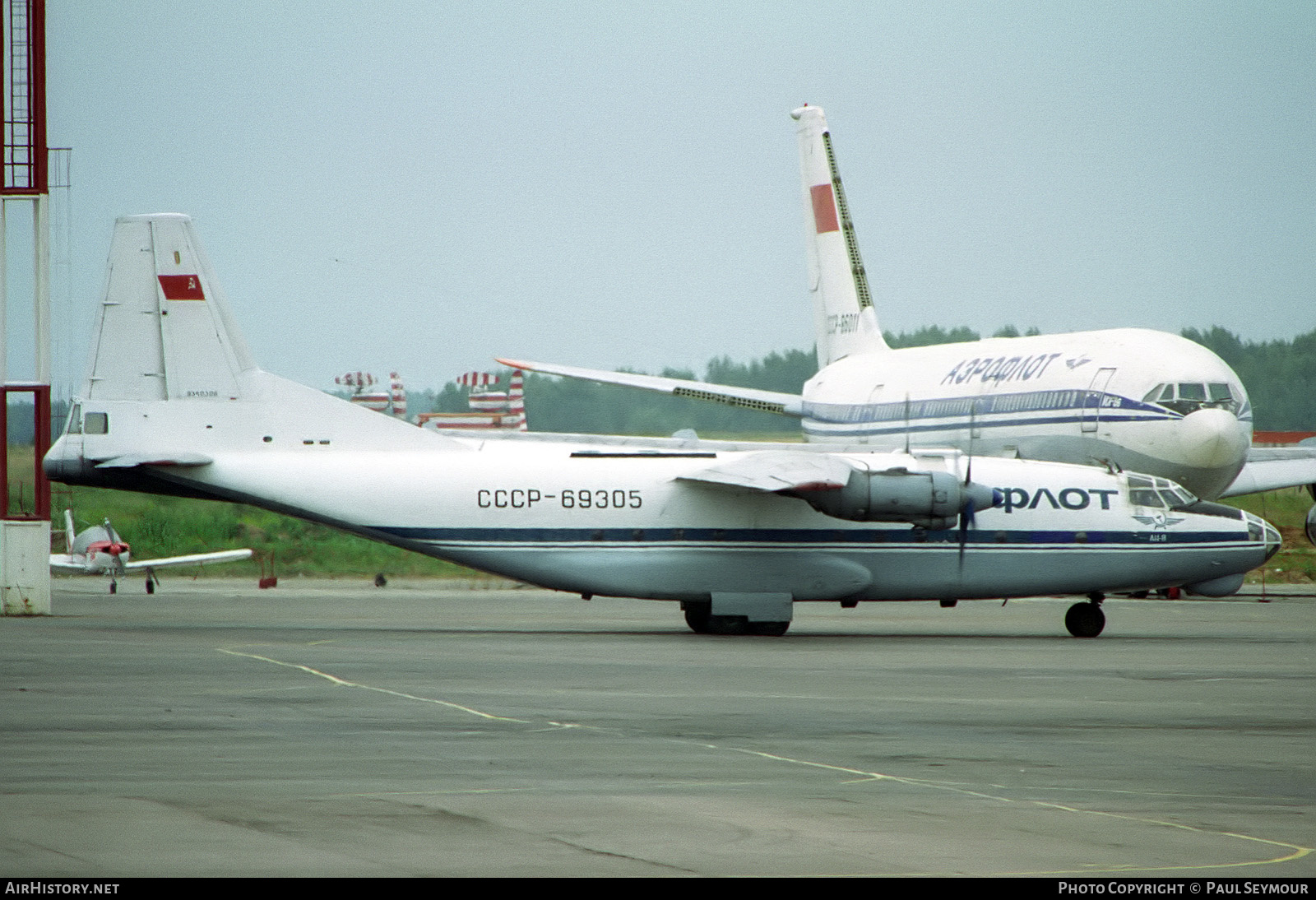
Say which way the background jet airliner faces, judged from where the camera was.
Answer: facing the viewer and to the right of the viewer

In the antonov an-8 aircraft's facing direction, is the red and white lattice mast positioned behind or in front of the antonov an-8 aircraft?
behind

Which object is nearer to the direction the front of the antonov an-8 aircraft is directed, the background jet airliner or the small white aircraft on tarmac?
the background jet airliner

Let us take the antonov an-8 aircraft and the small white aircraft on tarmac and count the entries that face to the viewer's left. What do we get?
0

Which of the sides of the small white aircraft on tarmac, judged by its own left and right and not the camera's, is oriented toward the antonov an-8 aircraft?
front

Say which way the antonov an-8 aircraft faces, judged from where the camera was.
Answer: facing to the right of the viewer

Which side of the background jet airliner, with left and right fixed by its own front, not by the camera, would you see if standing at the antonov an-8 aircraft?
right

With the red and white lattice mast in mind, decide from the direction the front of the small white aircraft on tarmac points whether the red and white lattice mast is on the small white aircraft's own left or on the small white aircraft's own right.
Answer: on the small white aircraft's own right

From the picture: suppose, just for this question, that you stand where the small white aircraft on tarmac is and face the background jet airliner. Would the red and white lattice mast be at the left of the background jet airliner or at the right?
right
